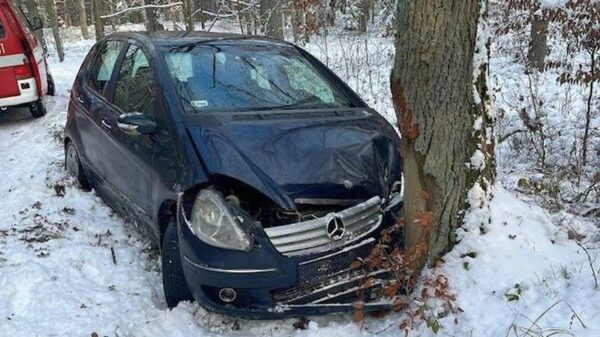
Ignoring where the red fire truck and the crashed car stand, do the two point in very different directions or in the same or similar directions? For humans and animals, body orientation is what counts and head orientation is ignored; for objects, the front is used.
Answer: very different directions

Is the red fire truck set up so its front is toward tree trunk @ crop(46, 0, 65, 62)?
yes

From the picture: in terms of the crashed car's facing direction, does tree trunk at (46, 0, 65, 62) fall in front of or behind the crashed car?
behind

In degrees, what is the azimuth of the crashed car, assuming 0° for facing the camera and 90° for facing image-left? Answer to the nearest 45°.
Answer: approximately 315°

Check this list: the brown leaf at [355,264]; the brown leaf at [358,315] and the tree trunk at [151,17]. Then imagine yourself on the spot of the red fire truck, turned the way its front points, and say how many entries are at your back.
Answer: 2

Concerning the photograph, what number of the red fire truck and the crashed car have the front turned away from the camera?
1

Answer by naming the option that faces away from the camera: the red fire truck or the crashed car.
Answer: the red fire truck

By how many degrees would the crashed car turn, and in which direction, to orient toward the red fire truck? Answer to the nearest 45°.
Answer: approximately 180°

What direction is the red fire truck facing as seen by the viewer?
away from the camera

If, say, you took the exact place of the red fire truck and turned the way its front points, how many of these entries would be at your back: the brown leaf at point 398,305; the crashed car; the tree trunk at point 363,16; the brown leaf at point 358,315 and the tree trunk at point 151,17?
3

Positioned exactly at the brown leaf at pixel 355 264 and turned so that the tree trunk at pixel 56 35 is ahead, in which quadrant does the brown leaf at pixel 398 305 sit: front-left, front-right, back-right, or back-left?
back-right

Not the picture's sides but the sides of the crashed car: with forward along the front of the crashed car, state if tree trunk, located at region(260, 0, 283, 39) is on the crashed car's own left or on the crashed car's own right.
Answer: on the crashed car's own left

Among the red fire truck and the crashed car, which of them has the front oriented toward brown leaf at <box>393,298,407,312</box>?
the crashed car

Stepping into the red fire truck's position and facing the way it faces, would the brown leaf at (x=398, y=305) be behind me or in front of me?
behind

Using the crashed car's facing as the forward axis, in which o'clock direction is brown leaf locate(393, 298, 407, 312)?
The brown leaf is roughly at 12 o'clock from the crashed car.

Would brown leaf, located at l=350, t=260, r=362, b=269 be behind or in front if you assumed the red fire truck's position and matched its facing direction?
behind
